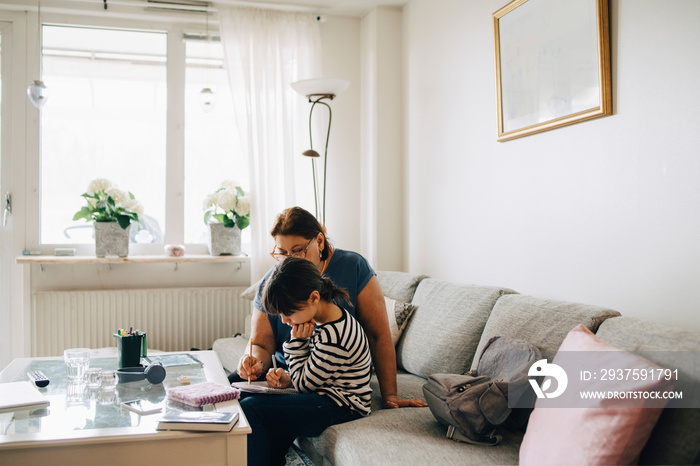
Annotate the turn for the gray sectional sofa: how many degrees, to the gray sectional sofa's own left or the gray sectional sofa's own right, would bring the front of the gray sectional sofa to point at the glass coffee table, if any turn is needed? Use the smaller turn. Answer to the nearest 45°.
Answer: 0° — it already faces it

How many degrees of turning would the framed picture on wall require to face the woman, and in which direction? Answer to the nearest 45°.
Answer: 0° — it already faces them

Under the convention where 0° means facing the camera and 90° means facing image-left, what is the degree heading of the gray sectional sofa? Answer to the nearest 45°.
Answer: approximately 45°

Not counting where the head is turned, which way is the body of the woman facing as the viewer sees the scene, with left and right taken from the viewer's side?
facing the viewer and to the left of the viewer

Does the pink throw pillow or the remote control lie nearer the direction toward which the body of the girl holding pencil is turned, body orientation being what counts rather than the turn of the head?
the remote control

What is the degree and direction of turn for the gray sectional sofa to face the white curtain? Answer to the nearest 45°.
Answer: approximately 90° to its right

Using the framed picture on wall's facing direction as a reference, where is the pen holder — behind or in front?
in front

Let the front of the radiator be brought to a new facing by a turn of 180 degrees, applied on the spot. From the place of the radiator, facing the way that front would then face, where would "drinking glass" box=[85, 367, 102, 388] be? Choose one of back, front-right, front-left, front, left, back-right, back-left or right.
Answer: back

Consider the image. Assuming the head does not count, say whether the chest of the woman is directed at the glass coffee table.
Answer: yes

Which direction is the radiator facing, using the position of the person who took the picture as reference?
facing the viewer

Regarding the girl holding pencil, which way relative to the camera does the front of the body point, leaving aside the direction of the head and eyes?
to the viewer's left

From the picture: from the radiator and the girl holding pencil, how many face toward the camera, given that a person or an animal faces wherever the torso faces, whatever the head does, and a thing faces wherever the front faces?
1

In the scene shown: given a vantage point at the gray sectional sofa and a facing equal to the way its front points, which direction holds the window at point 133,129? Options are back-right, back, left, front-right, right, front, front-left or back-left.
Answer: right

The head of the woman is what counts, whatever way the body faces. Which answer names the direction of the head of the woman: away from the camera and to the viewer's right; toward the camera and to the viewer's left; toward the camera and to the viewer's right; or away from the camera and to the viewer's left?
toward the camera and to the viewer's left

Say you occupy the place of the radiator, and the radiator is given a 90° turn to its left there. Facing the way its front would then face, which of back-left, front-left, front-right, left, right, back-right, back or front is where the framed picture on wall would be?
front-right
